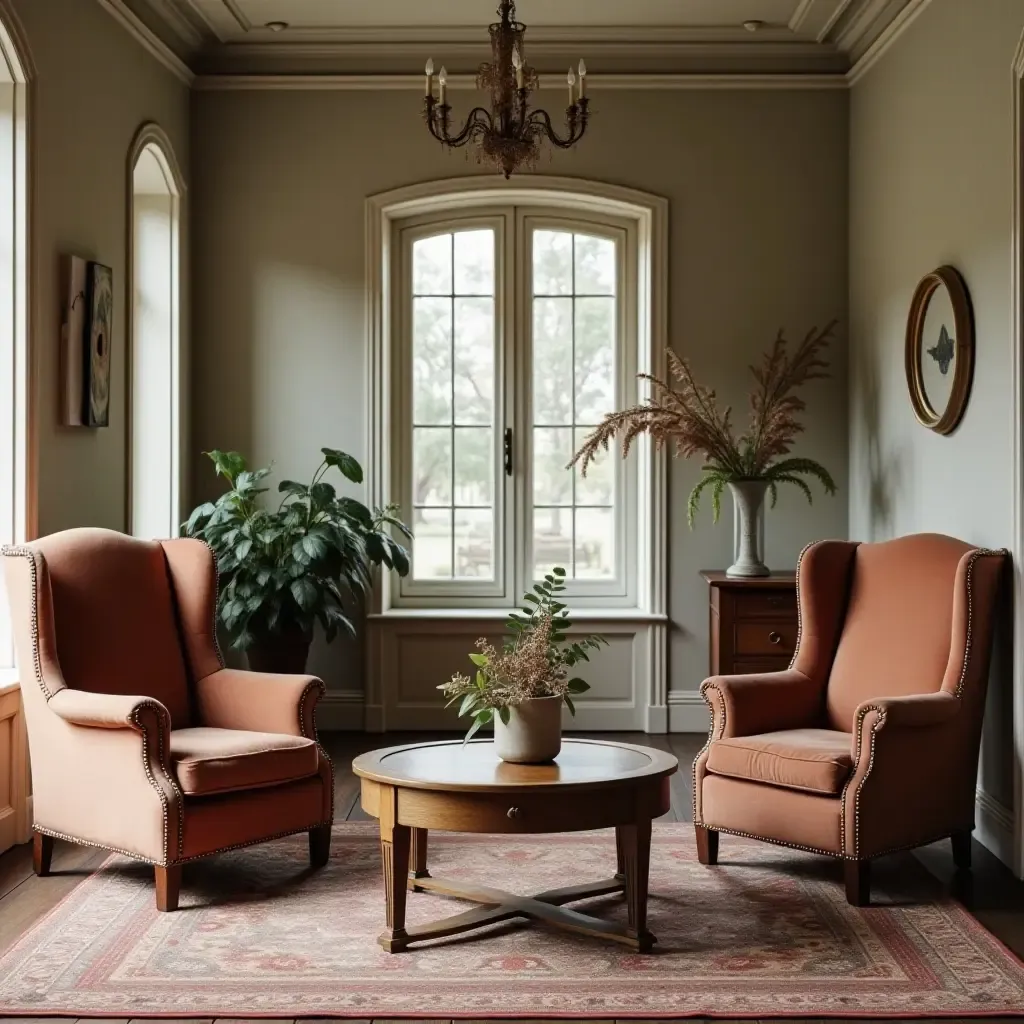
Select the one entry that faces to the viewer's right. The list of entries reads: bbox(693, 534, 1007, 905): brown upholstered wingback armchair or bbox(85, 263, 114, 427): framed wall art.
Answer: the framed wall art

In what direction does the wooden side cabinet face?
toward the camera

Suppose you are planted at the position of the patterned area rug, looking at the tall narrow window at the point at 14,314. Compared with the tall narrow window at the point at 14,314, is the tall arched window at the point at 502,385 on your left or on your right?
right

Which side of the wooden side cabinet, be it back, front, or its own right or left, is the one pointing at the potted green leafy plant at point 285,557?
right

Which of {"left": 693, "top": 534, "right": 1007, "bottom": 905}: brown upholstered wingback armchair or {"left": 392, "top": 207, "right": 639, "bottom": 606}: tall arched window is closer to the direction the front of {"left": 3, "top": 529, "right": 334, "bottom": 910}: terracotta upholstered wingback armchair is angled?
the brown upholstered wingback armchair

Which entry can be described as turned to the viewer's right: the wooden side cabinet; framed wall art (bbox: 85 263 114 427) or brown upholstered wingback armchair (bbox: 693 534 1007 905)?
the framed wall art

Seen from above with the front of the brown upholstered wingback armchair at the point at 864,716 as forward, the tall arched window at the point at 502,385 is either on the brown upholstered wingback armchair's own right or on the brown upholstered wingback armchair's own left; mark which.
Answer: on the brown upholstered wingback armchair's own right

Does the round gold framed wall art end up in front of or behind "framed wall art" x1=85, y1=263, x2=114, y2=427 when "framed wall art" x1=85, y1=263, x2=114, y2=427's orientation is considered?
in front

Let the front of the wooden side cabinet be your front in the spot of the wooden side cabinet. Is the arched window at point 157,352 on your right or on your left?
on your right

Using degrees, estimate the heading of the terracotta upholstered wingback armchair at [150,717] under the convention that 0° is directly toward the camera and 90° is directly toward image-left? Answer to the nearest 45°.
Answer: approximately 315°

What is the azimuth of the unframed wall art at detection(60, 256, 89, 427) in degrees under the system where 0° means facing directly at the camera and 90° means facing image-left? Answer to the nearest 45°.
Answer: approximately 270°

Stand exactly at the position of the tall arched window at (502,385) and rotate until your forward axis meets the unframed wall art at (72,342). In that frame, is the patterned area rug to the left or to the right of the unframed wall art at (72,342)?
left

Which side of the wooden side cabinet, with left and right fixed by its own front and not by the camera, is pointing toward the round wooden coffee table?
front

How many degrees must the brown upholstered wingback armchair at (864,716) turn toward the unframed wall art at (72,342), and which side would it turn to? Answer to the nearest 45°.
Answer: approximately 45° to its right

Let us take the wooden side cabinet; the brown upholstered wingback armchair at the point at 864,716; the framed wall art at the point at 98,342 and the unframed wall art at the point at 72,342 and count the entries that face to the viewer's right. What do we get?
2
